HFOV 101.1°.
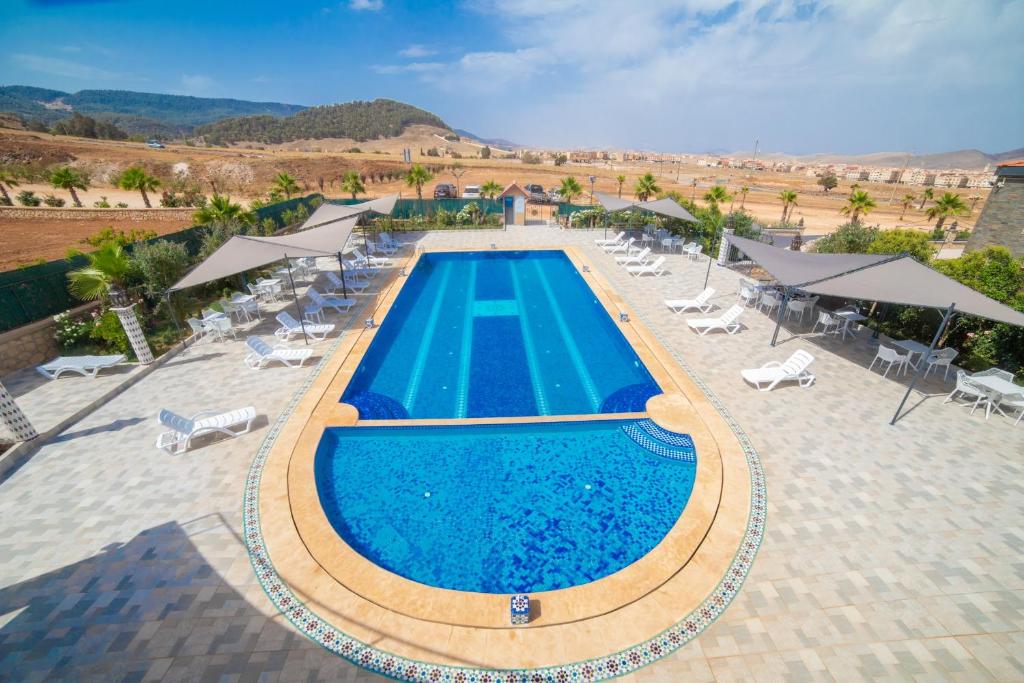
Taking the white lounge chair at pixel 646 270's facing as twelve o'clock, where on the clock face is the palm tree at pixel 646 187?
The palm tree is roughly at 3 o'clock from the white lounge chair.

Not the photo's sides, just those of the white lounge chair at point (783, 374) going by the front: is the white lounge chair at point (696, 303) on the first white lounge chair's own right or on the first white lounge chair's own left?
on the first white lounge chair's own right

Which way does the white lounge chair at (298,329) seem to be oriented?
to the viewer's right

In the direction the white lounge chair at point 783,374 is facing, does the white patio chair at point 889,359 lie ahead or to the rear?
to the rear

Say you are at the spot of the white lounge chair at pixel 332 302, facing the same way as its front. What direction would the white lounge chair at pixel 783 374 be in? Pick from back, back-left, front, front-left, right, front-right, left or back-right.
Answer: front-right

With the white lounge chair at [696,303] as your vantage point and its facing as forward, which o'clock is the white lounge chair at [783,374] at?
the white lounge chair at [783,374] is roughly at 8 o'clock from the white lounge chair at [696,303].

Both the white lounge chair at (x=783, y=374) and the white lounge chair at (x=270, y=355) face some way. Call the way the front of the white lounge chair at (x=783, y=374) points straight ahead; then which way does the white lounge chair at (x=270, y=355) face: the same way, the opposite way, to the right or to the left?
the opposite way

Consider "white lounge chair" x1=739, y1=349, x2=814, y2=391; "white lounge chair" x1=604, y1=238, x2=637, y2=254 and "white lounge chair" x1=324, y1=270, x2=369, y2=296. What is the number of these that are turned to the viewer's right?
1

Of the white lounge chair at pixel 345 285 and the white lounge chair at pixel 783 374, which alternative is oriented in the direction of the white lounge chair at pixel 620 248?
the white lounge chair at pixel 345 285

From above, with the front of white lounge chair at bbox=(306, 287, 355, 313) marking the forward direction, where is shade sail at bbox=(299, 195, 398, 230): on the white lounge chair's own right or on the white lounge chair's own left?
on the white lounge chair's own left

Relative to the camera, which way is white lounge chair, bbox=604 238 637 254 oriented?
to the viewer's left

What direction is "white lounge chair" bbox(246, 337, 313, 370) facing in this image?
to the viewer's right

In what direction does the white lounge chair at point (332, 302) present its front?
to the viewer's right

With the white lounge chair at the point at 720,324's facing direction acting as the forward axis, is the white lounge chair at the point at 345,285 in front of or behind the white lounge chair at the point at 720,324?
in front

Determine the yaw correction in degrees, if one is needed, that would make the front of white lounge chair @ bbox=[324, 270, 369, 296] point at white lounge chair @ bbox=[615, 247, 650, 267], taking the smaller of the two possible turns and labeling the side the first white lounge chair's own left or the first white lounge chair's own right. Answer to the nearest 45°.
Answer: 0° — it already faces it

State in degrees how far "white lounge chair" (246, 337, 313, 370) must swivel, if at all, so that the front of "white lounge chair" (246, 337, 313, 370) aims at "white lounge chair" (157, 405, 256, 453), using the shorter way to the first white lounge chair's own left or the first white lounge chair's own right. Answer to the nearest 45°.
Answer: approximately 135° to the first white lounge chair's own right

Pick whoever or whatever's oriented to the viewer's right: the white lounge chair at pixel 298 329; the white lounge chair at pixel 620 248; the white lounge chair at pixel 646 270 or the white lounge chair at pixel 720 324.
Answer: the white lounge chair at pixel 298 329

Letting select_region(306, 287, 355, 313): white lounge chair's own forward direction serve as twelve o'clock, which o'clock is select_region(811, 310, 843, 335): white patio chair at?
The white patio chair is roughly at 1 o'clock from the white lounge chair.

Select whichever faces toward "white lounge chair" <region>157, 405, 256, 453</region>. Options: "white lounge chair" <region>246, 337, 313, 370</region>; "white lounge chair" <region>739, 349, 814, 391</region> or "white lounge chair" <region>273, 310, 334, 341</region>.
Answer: "white lounge chair" <region>739, 349, 814, 391</region>

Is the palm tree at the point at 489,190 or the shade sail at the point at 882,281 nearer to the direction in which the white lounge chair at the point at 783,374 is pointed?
the palm tree
